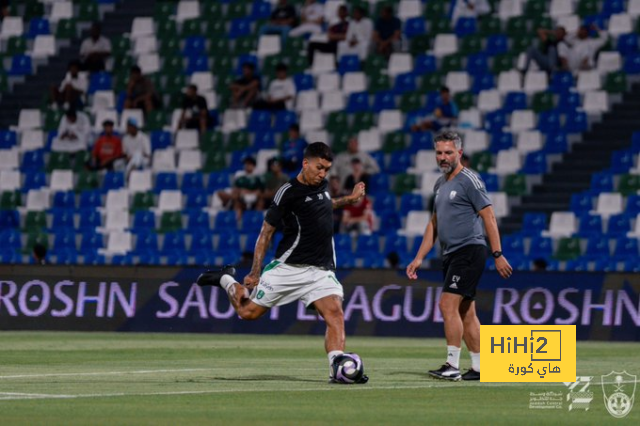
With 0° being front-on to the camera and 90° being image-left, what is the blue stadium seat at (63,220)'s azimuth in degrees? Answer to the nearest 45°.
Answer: approximately 0°

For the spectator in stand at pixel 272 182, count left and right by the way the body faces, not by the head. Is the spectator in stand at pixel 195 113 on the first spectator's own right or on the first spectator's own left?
on the first spectator's own right

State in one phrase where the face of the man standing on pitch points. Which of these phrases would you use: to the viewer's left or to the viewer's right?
to the viewer's left

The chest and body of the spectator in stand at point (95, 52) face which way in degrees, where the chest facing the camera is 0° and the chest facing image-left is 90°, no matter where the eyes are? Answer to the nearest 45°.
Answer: approximately 0°

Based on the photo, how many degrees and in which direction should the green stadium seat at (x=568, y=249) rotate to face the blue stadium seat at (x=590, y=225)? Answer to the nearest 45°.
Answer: approximately 135° to its left

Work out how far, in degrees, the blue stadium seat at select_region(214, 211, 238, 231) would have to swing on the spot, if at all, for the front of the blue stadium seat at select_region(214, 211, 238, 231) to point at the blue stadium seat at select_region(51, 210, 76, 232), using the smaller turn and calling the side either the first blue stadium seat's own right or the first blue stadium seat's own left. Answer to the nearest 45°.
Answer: approximately 135° to the first blue stadium seat's own right

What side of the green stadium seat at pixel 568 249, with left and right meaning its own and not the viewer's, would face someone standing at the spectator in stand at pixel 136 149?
right

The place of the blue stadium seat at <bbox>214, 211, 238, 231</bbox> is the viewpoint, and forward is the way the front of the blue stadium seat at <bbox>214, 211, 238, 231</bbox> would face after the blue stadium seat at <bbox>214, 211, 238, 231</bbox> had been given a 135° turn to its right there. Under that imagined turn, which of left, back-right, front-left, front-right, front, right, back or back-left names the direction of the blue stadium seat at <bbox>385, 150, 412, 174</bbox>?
back-right

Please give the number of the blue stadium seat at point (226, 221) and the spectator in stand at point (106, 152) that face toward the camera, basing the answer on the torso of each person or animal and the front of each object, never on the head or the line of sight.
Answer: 2
